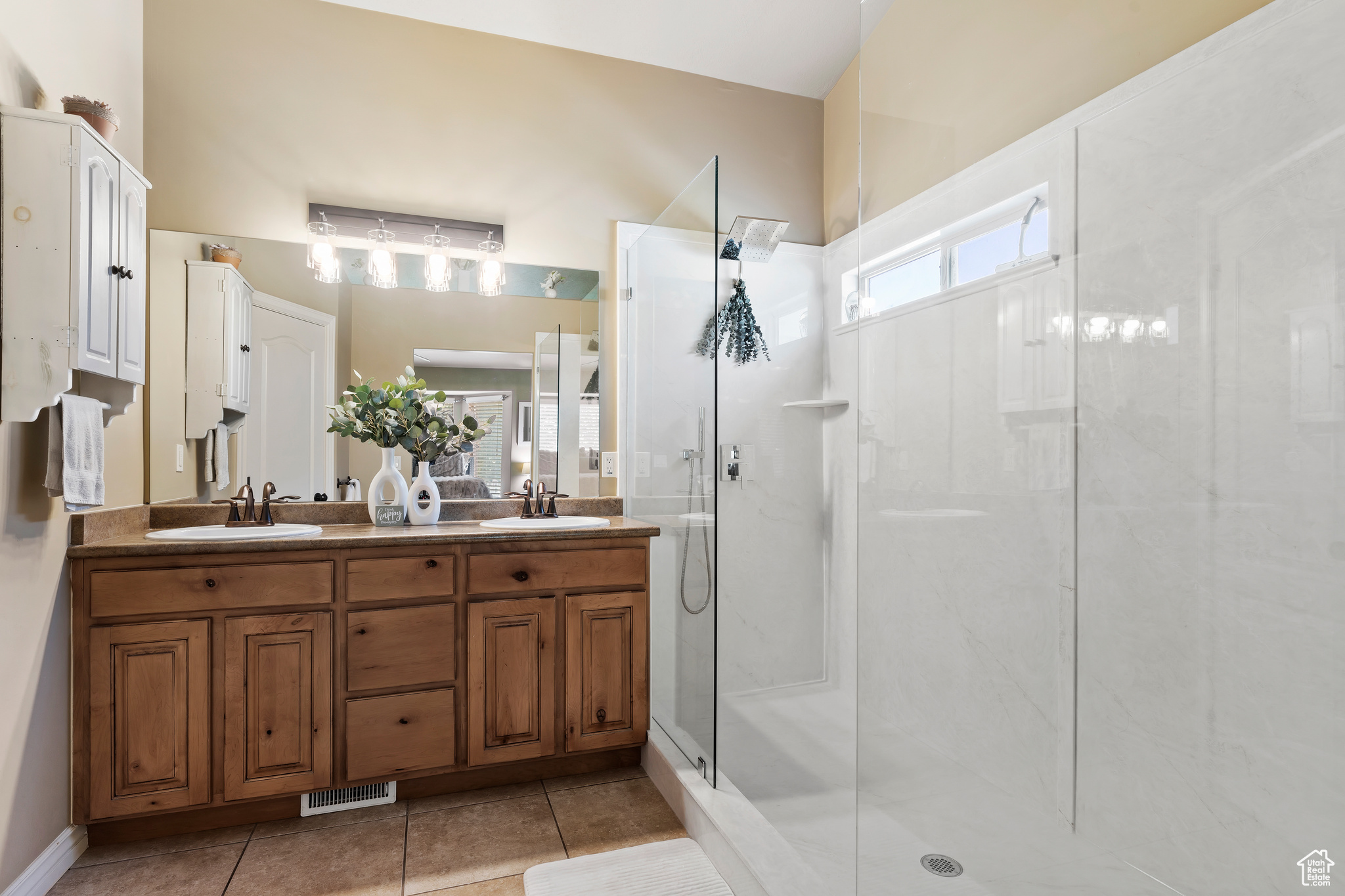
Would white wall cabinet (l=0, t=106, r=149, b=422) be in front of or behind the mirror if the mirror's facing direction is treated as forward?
in front

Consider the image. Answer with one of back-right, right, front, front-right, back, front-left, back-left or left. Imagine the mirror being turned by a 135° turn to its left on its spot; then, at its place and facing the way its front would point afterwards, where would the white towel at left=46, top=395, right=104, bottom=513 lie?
back

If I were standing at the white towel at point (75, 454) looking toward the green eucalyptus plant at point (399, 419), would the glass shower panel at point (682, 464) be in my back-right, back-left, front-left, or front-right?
front-right

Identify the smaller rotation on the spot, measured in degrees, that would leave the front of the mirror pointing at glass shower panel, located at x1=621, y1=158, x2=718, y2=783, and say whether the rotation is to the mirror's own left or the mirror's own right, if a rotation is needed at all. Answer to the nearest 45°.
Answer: approximately 45° to the mirror's own left

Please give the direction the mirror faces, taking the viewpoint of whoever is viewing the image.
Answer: facing the viewer

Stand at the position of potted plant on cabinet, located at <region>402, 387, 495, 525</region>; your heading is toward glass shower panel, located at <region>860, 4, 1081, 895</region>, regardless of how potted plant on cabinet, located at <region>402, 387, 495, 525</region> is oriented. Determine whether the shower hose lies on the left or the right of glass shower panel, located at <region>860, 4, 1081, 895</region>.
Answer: left
